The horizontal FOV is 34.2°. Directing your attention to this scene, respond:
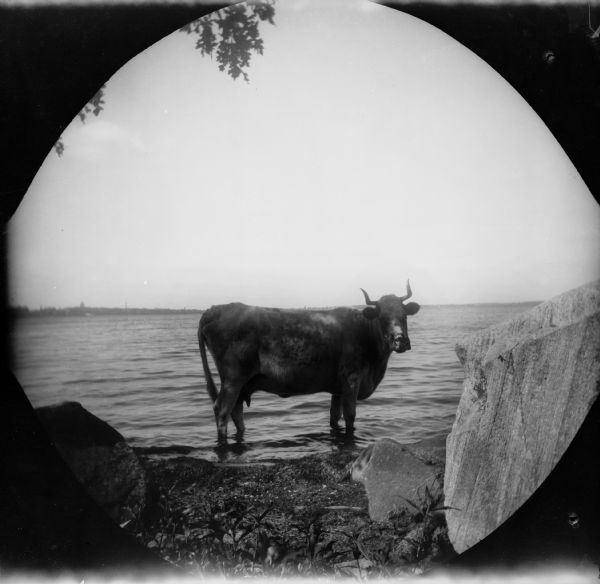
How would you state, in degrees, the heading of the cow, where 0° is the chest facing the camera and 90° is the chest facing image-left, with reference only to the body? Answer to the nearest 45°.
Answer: approximately 270°

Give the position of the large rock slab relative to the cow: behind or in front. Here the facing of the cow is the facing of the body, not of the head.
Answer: in front

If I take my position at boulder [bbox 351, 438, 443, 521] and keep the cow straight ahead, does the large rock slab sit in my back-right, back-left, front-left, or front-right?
back-right
